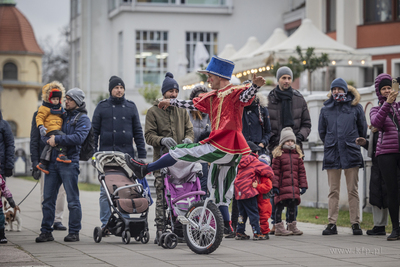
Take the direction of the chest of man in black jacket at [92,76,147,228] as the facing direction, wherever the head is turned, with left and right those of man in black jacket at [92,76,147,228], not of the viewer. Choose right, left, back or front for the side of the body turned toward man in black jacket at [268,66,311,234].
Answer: left

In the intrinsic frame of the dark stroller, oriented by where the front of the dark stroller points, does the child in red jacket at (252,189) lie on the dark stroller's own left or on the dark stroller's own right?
on the dark stroller's own left

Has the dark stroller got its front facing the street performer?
yes

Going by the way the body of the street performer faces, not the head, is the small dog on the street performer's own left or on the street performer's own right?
on the street performer's own right

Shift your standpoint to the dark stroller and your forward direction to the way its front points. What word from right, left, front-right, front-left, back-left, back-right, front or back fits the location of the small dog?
back

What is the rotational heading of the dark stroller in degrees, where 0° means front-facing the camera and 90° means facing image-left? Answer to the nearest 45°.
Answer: approximately 315°

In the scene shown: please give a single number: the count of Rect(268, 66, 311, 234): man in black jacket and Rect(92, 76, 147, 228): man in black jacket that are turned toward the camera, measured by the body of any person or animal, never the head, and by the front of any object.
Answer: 2

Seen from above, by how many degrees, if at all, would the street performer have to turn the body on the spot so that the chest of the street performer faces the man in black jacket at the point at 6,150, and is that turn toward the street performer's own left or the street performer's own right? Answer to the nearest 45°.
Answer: approximately 90° to the street performer's own right

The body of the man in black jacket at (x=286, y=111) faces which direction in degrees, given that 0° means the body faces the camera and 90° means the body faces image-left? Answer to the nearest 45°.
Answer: approximately 0°

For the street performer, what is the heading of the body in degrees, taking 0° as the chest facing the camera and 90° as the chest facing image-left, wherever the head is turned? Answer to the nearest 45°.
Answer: approximately 45°

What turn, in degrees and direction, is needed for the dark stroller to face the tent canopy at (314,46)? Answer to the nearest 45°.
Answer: approximately 90° to its left

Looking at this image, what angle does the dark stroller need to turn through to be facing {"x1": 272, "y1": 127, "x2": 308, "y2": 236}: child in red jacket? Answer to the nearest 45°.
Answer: approximately 45° to its left
